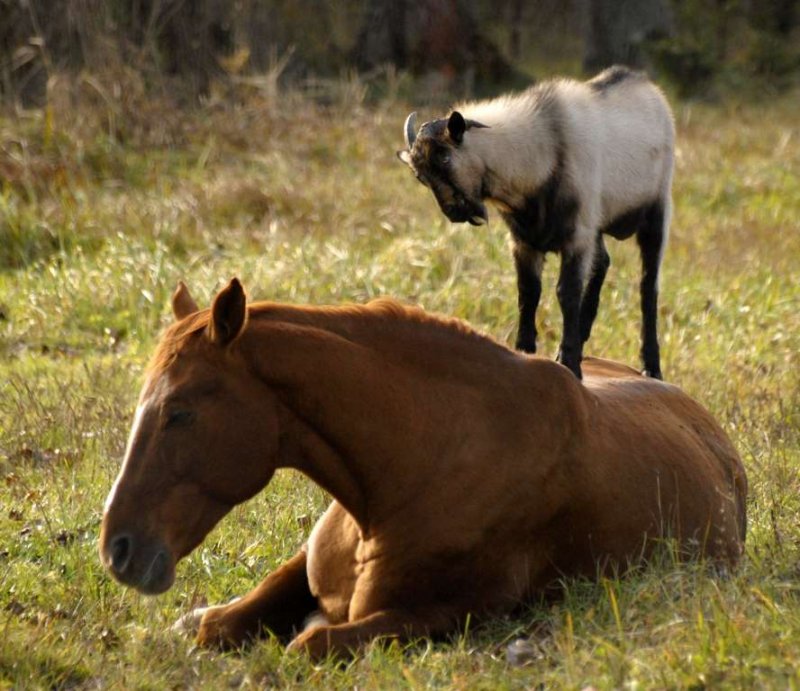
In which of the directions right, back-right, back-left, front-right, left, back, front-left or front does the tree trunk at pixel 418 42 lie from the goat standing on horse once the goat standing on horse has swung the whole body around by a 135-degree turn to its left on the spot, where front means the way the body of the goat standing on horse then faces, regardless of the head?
left

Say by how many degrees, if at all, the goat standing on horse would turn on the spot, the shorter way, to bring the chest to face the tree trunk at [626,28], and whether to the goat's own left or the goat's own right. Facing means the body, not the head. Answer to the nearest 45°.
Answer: approximately 135° to the goat's own right

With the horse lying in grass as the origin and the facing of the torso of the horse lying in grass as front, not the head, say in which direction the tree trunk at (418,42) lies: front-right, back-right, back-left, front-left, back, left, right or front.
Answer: back-right

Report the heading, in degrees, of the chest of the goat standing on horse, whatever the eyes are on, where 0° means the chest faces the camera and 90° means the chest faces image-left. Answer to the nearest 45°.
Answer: approximately 45°

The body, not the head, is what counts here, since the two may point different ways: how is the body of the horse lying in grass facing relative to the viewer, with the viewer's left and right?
facing the viewer and to the left of the viewer
